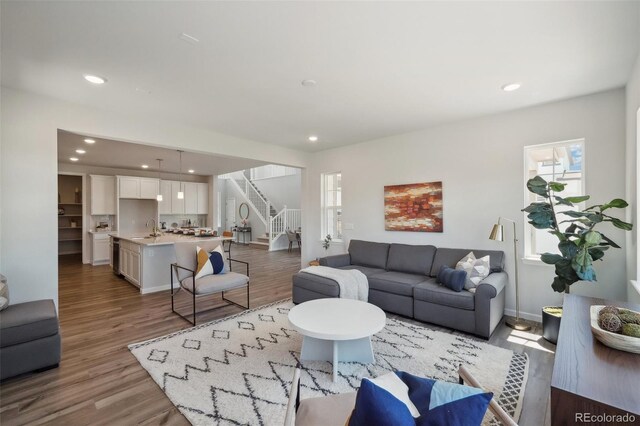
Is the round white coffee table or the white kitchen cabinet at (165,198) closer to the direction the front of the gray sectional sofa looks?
the round white coffee table

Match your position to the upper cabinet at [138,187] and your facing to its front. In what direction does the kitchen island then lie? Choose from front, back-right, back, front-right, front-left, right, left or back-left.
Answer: front

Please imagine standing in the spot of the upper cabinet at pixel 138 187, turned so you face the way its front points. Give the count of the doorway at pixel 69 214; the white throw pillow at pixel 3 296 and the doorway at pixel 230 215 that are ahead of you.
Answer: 1

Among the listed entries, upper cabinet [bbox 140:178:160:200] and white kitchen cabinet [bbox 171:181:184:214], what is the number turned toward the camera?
2

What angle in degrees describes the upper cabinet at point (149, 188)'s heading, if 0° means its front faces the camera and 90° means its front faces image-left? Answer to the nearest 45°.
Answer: approximately 0°

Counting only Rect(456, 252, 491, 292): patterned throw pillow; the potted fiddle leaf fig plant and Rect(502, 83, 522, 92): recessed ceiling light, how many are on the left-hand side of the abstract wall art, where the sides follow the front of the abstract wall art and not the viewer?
3

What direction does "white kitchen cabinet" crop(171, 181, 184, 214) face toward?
toward the camera

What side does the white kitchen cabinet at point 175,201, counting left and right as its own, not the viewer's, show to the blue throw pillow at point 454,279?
front

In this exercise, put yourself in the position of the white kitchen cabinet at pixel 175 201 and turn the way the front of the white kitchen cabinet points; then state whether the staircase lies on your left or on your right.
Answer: on your left

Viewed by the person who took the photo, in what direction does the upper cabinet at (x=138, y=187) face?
facing the viewer

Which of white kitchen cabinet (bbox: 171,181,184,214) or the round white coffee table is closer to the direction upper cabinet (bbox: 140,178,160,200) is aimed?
the round white coffee table

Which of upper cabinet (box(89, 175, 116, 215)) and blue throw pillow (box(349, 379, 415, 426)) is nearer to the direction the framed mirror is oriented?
the blue throw pillow

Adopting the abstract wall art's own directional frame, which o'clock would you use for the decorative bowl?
The decorative bowl is roughly at 10 o'clock from the abstract wall art.

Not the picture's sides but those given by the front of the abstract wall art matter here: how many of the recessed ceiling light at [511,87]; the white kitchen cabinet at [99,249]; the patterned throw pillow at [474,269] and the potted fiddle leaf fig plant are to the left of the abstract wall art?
3
